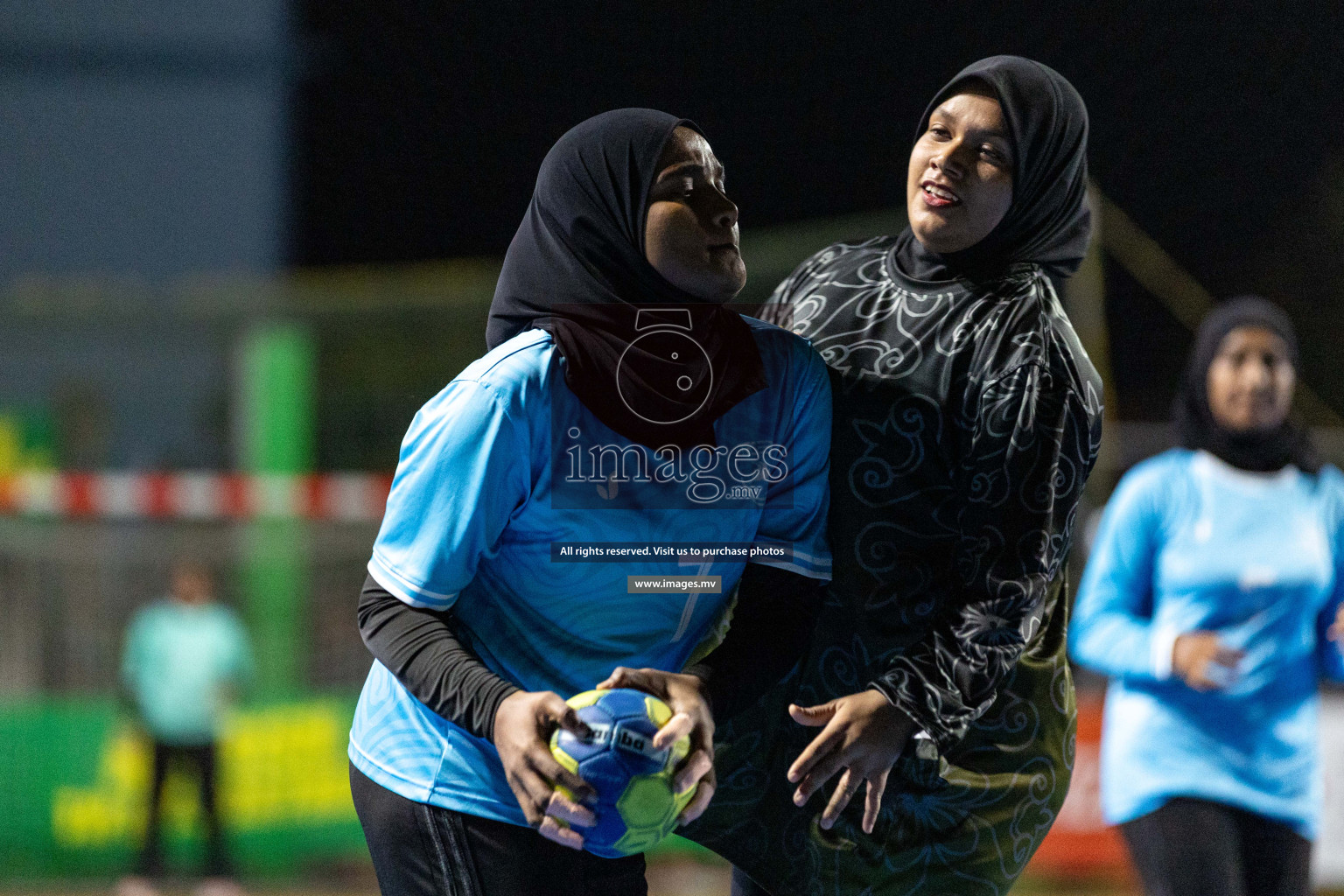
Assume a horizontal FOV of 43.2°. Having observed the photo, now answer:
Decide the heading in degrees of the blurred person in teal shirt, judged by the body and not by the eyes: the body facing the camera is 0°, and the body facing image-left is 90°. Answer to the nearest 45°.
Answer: approximately 0°

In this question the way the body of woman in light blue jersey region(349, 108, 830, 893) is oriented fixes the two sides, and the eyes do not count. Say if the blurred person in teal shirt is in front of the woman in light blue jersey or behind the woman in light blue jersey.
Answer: behind

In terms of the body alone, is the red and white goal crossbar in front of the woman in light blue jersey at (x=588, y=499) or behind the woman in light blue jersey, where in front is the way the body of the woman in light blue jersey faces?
behind

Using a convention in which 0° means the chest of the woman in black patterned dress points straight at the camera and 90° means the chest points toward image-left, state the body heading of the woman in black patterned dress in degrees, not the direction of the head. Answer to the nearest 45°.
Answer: approximately 45°

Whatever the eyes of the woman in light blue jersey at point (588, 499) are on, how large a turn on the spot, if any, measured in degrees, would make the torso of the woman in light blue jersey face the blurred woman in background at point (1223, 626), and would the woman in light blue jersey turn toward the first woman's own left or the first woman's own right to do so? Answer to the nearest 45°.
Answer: approximately 90° to the first woman's own left

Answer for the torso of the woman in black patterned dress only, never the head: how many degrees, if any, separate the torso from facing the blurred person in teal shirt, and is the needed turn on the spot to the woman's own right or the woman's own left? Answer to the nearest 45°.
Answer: approximately 90° to the woman's own right
